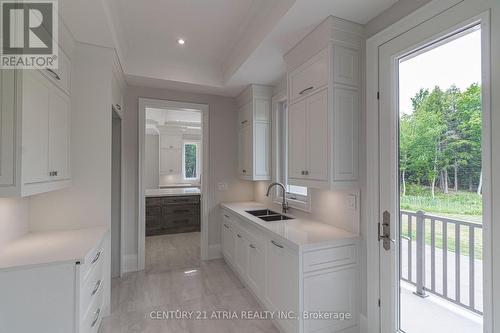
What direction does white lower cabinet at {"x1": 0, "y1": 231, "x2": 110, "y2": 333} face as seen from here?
to the viewer's right

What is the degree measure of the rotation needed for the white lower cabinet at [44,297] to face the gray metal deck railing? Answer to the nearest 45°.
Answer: approximately 45° to its right

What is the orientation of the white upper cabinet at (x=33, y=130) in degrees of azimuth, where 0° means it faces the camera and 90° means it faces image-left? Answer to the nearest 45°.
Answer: approximately 315°

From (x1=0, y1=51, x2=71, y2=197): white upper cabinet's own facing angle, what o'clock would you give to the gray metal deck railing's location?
The gray metal deck railing is roughly at 12 o'clock from the white upper cabinet.

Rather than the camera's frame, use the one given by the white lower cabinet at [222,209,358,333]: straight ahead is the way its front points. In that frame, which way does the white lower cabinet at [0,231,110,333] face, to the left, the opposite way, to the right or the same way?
the opposite way

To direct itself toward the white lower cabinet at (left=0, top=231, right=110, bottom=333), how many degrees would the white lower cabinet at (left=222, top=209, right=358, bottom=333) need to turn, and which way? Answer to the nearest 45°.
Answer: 0° — it already faces it

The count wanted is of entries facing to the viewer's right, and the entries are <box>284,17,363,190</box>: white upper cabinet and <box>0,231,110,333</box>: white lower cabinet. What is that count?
1

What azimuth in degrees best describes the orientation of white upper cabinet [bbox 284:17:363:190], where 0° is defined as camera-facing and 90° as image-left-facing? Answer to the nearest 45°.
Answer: approximately 45°

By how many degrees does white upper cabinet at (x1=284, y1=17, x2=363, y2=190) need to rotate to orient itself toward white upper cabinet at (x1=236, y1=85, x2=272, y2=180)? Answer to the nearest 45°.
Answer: approximately 90° to its right

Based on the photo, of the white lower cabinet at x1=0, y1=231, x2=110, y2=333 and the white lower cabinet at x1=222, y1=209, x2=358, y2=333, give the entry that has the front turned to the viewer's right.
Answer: the white lower cabinet at x1=0, y1=231, x2=110, y2=333
